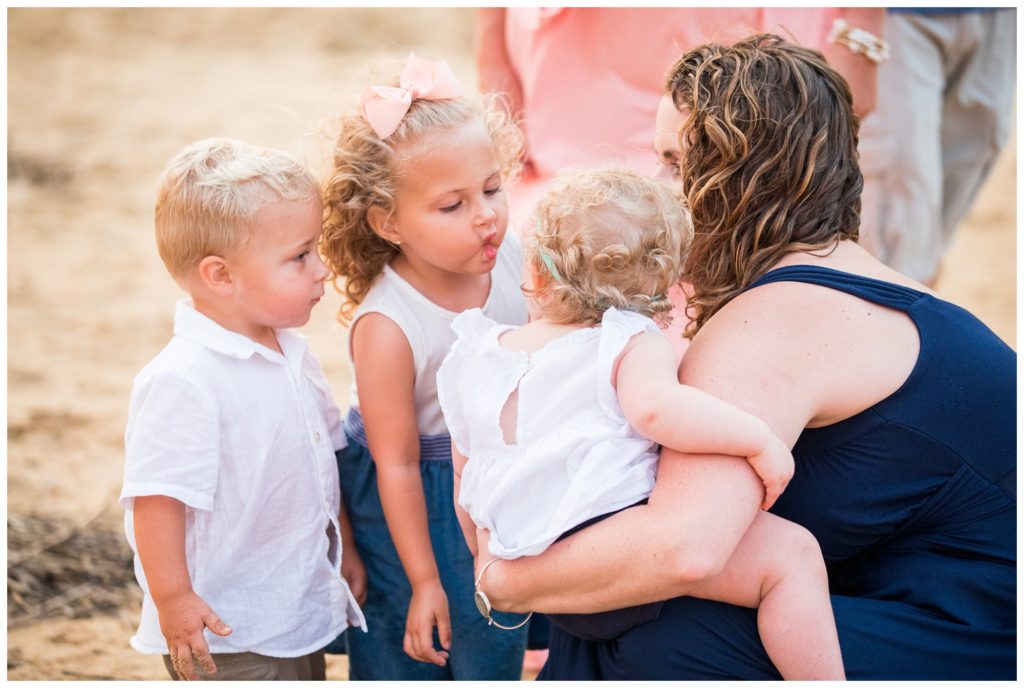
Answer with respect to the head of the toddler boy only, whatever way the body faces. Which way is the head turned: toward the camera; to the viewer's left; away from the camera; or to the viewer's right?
to the viewer's right

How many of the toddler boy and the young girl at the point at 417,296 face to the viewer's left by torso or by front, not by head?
0

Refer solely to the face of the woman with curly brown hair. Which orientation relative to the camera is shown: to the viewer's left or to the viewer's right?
to the viewer's left

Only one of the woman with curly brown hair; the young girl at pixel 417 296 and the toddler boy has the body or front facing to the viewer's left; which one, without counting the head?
the woman with curly brown hair

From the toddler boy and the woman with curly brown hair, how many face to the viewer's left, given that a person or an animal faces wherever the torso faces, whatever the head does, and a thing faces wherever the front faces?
1

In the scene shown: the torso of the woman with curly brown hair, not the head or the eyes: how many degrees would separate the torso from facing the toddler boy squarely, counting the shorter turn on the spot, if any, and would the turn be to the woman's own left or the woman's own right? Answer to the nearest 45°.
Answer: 0° — they already face them

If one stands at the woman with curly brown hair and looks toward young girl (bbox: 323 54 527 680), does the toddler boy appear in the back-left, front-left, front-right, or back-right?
front-left

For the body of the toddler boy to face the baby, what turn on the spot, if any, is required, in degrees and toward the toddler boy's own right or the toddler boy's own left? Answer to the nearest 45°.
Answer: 0° — they already face them

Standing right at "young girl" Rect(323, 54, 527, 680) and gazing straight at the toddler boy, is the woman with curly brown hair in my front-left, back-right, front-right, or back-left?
back-left

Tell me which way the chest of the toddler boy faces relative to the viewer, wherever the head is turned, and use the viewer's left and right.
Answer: facing the viewer and to the right of the viewer

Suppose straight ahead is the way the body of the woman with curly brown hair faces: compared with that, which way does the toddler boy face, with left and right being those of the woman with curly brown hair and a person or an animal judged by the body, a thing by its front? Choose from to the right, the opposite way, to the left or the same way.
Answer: the opposite way

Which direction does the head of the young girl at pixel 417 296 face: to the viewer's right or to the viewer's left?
to the viewer's right

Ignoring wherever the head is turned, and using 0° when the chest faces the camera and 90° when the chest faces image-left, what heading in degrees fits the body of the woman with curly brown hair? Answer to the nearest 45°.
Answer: approximately 90°

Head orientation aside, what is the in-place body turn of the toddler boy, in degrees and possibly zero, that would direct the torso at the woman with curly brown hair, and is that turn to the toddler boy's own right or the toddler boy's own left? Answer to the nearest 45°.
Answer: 0° — they already face them

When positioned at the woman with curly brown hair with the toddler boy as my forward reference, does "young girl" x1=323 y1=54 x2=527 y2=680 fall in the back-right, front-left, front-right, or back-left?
front-right
